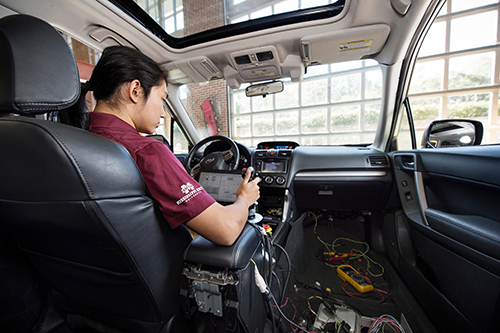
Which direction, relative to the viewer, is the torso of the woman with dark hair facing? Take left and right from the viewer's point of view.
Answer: facing away from the viewer and to the right of the viewer

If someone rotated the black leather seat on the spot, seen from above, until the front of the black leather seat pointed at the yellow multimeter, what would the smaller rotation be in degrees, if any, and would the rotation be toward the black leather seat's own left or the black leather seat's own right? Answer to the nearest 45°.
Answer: approximately 45° to the black leather seat's own right

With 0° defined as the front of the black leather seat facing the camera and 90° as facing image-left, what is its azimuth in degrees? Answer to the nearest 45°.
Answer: approximately 225°

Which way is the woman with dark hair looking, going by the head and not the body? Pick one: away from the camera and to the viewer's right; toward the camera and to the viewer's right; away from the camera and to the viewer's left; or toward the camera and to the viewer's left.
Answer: away from the camera and to the viewer's right
